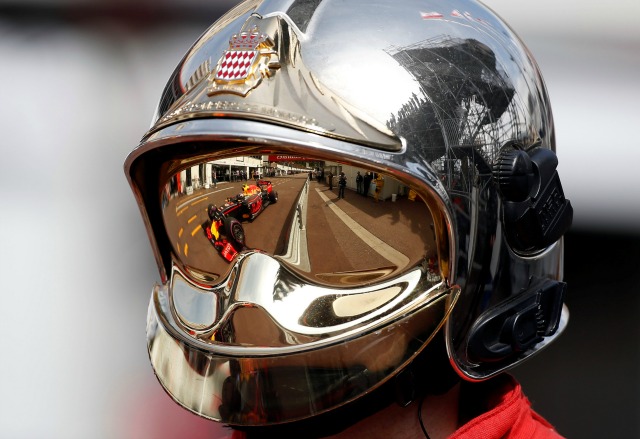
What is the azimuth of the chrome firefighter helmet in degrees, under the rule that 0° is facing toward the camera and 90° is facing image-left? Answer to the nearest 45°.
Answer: approximately 45°
